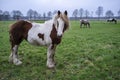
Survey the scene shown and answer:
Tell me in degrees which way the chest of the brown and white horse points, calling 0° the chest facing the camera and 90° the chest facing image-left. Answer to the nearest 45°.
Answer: approximately 270°
